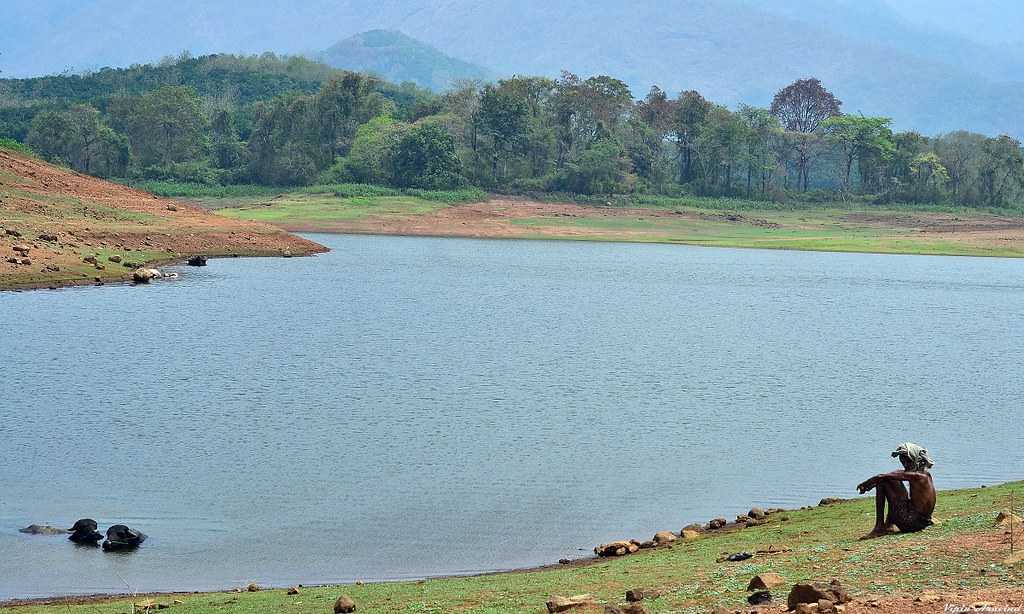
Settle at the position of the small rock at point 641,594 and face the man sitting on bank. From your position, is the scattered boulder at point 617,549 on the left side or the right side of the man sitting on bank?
left

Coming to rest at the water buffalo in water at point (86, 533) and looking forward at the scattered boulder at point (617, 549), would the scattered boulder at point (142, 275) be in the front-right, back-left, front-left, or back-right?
back-left
